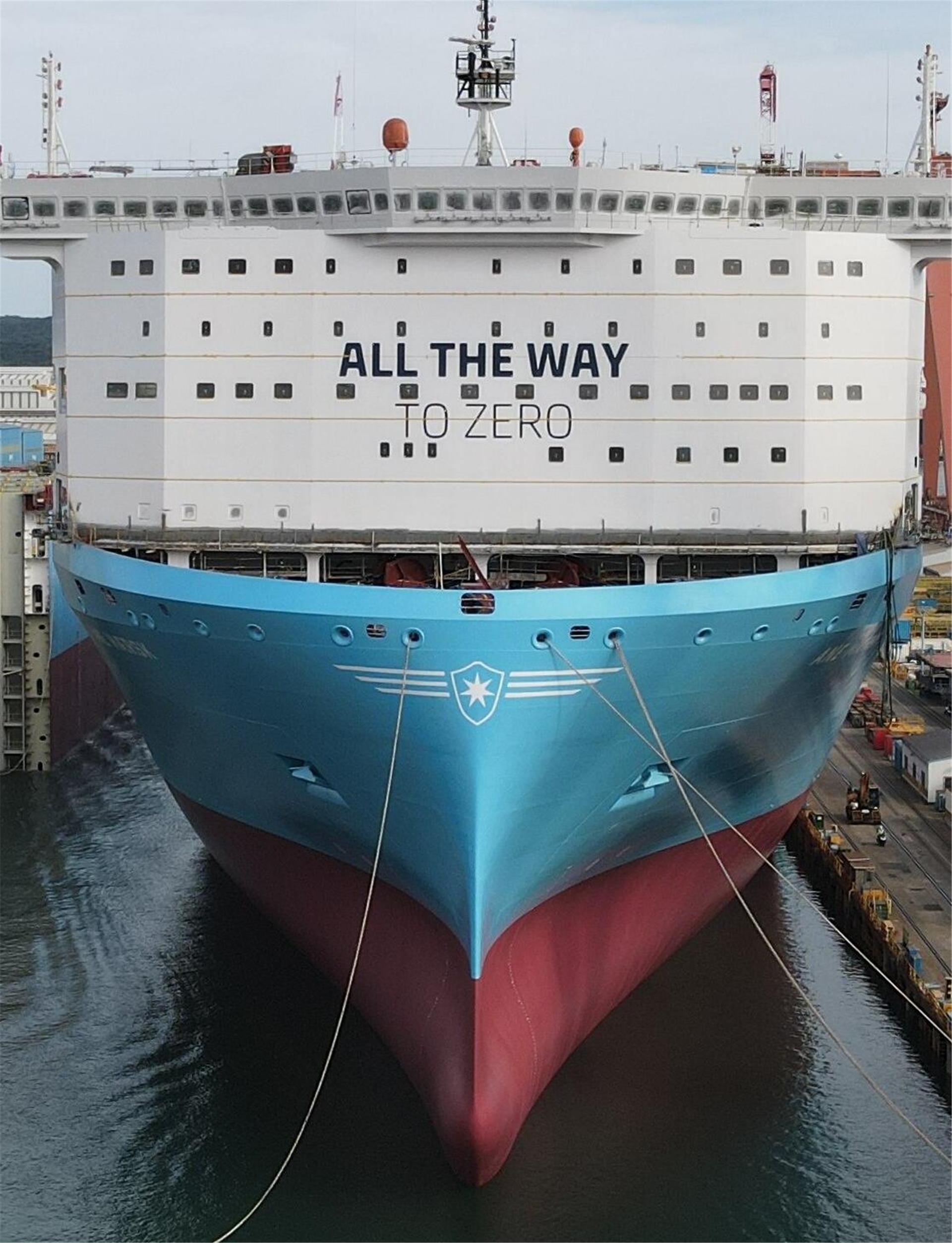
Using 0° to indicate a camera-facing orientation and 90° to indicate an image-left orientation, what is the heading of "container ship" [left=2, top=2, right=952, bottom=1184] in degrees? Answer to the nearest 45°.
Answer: approximately 0°
